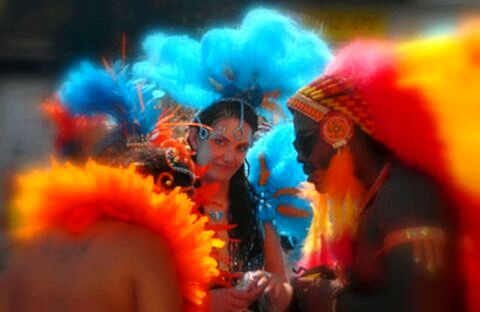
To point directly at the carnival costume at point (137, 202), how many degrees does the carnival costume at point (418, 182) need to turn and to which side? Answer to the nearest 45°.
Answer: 0° — it already faces it

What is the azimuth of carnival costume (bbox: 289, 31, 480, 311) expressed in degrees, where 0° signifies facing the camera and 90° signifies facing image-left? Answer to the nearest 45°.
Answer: approximately 90°
